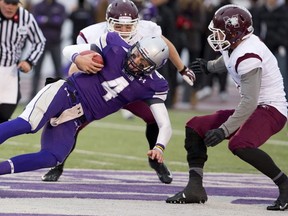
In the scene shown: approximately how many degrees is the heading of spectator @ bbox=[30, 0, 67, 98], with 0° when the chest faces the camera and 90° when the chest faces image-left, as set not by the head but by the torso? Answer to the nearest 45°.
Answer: approximately 0°

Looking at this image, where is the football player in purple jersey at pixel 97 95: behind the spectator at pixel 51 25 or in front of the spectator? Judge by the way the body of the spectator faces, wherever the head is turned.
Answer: in front

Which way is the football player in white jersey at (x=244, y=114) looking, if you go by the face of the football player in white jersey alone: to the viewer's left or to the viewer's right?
to the viewer's left

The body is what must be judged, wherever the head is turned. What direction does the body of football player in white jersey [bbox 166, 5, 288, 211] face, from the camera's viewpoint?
to the viewer's left

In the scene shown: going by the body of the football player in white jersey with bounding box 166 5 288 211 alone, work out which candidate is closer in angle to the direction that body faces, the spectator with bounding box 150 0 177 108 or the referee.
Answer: the referee

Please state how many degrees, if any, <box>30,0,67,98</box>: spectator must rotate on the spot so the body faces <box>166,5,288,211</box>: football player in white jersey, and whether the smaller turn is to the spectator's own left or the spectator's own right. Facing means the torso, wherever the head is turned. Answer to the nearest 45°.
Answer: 0° — they already face them

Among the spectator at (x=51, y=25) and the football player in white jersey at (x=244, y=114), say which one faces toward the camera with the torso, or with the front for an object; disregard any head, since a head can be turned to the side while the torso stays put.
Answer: the spectator
